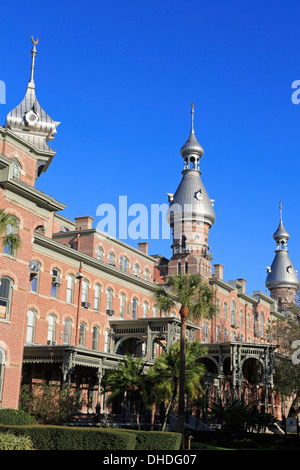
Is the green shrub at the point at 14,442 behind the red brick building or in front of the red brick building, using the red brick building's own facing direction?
in front

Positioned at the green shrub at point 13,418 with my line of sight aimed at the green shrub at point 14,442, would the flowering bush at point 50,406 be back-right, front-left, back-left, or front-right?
back-left

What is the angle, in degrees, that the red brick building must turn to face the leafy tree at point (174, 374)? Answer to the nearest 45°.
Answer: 0° — it already faces it

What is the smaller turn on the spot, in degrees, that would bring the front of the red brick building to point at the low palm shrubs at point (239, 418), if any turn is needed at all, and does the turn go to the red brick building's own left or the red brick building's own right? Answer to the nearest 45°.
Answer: approximately 45° to the red brick building's own left

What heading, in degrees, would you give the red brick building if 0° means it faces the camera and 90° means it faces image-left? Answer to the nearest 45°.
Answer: approximately 315°
